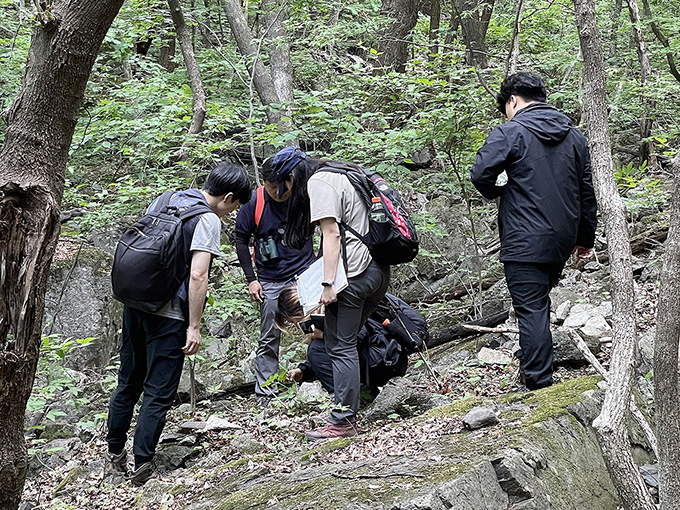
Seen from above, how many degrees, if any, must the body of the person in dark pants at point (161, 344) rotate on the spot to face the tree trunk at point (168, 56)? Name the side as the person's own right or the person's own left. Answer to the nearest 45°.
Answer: approximately 45° to the person's own left

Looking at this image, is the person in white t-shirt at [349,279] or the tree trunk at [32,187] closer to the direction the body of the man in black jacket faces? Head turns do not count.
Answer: the person in white t-shirt

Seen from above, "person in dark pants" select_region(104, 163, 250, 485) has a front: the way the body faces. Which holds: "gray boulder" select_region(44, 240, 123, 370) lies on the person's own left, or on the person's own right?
on the person's own left

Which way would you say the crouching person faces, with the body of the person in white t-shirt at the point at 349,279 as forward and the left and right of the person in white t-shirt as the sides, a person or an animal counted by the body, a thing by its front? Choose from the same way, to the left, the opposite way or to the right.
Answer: the same way

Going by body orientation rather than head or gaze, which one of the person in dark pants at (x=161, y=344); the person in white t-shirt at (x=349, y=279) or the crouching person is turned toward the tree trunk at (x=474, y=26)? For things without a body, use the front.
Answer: the person in dark pants

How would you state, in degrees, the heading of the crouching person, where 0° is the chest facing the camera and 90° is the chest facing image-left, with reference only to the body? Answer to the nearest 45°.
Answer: approximately 90°

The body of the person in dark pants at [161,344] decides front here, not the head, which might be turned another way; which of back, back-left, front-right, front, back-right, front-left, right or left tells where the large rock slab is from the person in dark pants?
right

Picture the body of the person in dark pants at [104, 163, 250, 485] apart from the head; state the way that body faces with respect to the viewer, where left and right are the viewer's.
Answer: facing away from the viewer and to the right of the viewer

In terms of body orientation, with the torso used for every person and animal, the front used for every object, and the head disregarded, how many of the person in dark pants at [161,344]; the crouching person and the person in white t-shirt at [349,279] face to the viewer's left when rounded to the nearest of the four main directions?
2
